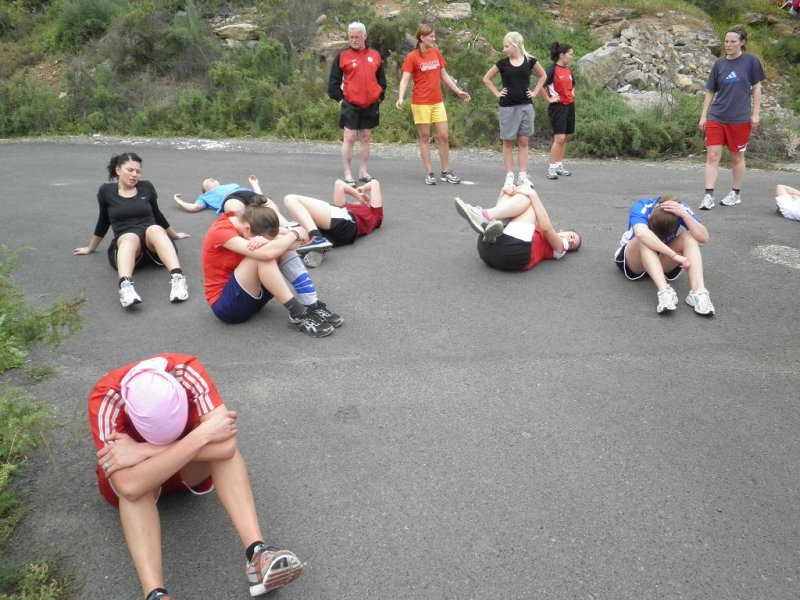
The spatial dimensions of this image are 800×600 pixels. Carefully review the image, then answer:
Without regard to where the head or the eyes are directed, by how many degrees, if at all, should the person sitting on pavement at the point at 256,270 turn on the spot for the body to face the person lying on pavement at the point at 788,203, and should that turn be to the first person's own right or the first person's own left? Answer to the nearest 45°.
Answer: approximately 45° to the first person's own left

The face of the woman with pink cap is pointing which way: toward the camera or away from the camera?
toward the camera

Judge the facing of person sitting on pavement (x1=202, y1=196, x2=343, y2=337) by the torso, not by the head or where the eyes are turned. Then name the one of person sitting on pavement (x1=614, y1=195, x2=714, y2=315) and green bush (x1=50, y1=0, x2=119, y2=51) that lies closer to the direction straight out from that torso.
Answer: the person sitting on pavement

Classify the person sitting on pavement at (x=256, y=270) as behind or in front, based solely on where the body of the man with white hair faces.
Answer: in front

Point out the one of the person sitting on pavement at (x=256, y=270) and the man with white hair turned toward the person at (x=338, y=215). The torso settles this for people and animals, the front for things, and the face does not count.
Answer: the man with white hair

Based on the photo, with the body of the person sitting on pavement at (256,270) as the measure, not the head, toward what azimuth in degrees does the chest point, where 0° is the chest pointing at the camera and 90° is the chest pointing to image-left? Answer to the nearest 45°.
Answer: approximately 315°

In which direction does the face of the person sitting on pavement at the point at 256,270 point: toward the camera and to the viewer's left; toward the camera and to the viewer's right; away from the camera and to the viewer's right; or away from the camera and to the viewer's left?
toward the camera and to the viewer's right

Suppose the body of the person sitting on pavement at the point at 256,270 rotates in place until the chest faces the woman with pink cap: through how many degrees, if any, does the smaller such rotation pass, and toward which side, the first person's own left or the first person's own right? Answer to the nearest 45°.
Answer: approximately 45° to the first person's own right

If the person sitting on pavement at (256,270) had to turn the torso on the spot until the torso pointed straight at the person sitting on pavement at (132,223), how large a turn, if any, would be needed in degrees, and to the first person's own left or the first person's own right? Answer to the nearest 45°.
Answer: approximately 180°

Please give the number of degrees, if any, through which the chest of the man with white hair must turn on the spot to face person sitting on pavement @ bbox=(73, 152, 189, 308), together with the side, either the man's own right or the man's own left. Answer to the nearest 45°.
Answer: approximately 45° to the man's own right

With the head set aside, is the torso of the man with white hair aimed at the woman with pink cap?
yes

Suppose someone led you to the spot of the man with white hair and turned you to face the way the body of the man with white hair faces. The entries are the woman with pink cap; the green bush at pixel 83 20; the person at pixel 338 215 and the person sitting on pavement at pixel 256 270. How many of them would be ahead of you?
3

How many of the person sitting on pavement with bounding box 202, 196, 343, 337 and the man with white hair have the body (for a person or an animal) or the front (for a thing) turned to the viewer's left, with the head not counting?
0

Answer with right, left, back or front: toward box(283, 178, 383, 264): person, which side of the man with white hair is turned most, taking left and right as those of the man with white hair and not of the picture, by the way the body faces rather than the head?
front

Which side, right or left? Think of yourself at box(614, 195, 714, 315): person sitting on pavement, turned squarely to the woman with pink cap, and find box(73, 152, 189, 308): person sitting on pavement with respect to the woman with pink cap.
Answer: right

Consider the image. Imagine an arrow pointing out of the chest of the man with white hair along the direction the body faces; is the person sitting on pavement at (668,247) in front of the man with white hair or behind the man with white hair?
in front

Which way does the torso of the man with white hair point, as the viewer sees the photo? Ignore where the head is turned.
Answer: toward the camera
